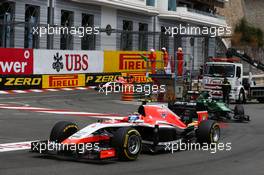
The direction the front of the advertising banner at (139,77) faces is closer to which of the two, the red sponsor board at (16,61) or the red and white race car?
the red and white race car

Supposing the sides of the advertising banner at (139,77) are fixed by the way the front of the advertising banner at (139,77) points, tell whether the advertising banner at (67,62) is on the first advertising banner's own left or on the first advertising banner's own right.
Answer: on the first advertising banner's own right

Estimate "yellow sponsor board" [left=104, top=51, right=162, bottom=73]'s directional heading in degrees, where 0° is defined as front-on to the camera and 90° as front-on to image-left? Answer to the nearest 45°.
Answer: approximately 0°

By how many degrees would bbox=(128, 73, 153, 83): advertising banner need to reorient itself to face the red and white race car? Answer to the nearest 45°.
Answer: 0° — it already faces it
